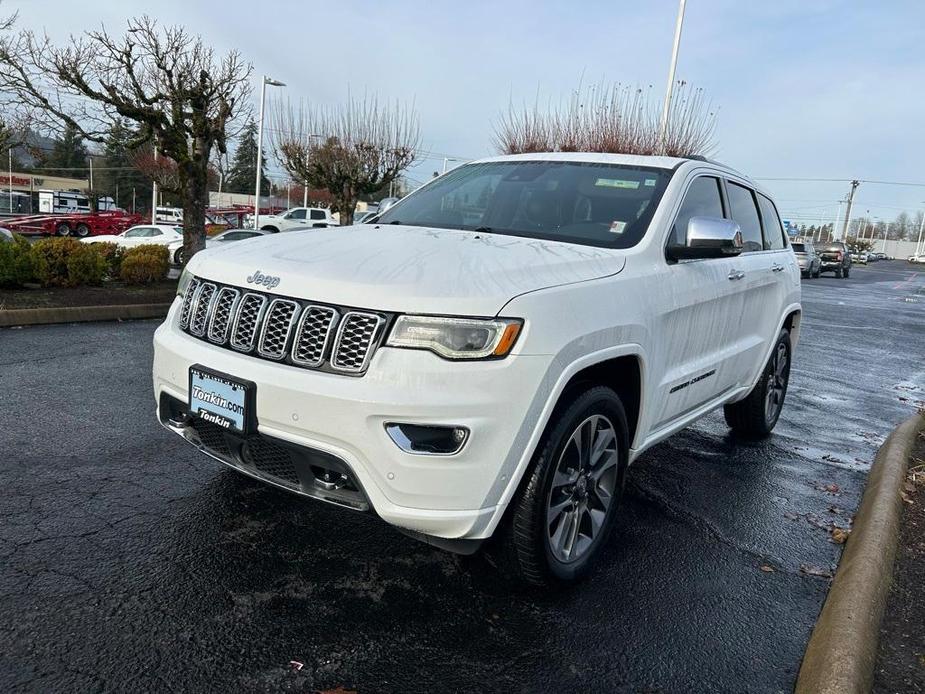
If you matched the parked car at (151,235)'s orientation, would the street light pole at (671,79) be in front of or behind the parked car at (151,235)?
behind

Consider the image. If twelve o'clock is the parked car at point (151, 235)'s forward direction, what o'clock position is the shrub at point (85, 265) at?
The shrub is roughly at 9 o'clock from the parked car.

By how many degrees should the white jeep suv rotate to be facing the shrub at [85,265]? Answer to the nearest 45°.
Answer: approximately 90° to its right

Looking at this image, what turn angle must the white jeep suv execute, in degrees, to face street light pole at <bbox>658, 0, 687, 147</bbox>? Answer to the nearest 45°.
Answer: approximately 135° to its right

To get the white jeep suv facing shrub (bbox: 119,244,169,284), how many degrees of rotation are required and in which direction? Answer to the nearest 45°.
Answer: approximately 90° to its right

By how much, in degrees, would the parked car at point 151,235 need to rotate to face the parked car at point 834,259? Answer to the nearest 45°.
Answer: approximately 180°

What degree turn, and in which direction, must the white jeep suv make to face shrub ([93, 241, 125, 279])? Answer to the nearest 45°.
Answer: approximately 90° to its right

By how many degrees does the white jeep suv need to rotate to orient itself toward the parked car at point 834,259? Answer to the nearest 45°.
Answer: approximately 180°

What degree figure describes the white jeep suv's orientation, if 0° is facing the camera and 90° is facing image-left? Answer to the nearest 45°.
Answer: approximately 45°
